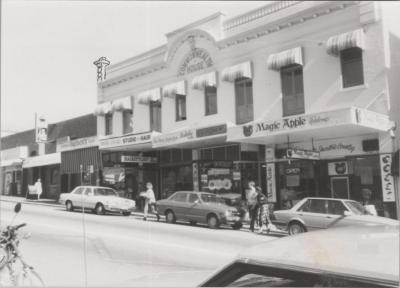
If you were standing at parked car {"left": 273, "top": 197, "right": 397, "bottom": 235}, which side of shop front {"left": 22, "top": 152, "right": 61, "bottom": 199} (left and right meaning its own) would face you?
left

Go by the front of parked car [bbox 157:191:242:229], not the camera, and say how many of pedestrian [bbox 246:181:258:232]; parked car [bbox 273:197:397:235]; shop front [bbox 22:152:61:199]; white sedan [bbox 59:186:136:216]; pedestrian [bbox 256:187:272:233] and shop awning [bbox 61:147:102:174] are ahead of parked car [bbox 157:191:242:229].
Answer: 3

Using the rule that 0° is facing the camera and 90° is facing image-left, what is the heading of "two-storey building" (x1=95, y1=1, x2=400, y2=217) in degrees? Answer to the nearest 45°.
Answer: approximately 45°
